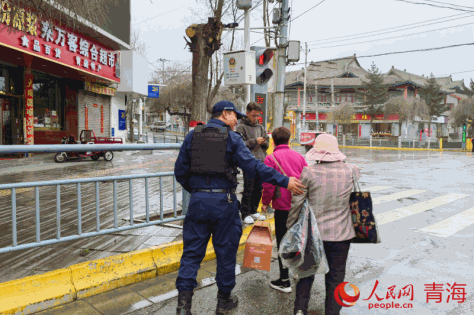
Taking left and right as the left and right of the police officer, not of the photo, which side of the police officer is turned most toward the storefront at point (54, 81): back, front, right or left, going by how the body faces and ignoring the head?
left

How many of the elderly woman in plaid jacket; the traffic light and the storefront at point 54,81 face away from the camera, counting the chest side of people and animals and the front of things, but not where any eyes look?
1

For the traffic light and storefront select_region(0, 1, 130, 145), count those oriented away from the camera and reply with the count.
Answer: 0

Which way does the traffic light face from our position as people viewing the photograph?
facing the viewer and to the right of the viewer

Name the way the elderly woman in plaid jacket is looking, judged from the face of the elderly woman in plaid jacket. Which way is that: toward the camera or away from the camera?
away from the camera

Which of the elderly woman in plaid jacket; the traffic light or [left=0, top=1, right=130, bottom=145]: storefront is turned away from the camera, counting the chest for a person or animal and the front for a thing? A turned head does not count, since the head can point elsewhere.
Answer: the elderly woman in plaid jacket

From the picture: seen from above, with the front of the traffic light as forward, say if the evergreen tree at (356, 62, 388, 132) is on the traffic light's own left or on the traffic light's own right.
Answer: on the traffic light's own left

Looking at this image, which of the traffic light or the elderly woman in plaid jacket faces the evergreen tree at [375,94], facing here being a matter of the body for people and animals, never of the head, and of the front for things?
the elderly woman in plaid jacket

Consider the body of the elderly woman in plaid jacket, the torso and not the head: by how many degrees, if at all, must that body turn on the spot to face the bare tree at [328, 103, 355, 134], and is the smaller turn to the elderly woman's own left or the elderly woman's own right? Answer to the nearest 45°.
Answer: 0° — they already face it

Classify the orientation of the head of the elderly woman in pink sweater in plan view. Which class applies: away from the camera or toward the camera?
away from the camera

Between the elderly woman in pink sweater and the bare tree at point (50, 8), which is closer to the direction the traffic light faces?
the elderly woman in pink sweater

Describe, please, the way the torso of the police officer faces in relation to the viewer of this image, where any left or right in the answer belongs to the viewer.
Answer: facing away from the viewer and to the right of the viewer

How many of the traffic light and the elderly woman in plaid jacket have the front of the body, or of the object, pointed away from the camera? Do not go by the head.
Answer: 1

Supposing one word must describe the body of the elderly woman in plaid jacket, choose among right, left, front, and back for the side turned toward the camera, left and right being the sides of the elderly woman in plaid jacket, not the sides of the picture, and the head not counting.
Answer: back
